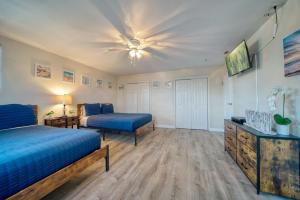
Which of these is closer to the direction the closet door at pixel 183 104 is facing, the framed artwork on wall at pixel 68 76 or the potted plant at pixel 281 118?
the potted plant

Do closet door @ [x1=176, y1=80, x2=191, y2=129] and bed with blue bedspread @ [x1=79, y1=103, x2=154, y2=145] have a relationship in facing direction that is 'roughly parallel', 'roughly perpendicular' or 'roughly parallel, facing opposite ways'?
roughly perpendicular

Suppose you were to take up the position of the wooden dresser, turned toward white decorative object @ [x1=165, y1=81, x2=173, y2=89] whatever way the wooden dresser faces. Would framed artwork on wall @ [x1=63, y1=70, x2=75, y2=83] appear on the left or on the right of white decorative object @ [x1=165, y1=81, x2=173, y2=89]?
left

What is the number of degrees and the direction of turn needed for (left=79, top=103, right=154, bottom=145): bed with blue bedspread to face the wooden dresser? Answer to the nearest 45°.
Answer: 0° — it already faces it

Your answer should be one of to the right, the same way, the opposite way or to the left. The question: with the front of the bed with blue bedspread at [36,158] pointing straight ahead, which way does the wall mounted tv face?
the opposite way

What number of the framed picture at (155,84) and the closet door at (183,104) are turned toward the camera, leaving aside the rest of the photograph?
2

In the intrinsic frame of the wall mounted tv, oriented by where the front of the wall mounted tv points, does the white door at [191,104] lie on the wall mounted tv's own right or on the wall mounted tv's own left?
on the wall mounted tv's own right

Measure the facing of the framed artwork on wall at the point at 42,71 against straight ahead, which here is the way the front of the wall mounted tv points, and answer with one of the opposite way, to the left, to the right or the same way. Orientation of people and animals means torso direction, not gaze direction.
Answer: the opposite way

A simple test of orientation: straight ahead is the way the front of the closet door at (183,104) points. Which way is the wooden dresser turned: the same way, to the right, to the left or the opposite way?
to the right

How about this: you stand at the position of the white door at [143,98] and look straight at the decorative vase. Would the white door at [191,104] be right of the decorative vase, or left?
left

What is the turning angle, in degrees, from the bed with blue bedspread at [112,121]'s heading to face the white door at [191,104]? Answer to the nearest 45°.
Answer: approximately 45° to its left
